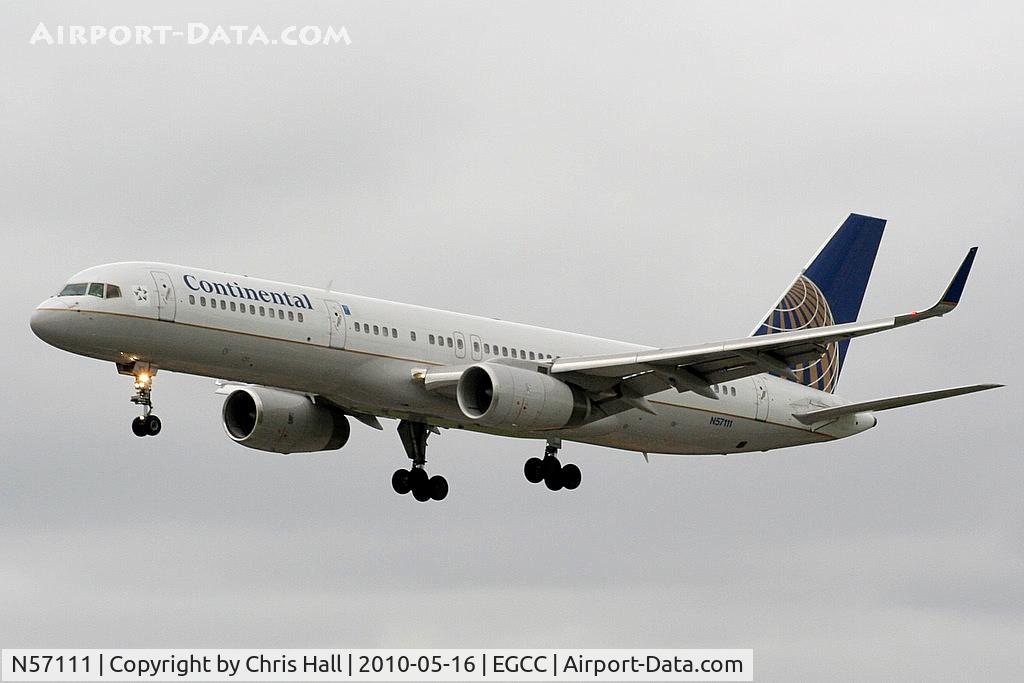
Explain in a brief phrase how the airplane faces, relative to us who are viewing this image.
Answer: facing the viewer and to the left of the viewer
